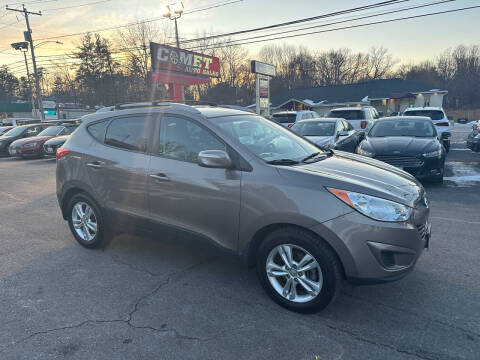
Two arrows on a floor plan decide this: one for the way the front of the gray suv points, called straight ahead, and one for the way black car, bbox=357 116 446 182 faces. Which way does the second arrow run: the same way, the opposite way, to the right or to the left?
to the right

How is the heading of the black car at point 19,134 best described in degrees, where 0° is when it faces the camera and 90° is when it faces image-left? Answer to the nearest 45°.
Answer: approximately 45°

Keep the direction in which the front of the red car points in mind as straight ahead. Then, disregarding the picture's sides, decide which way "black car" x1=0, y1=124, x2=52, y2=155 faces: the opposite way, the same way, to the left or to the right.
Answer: the same way

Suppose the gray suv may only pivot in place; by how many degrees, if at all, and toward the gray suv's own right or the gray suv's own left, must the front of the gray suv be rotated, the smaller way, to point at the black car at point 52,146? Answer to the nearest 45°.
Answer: approximately 180°

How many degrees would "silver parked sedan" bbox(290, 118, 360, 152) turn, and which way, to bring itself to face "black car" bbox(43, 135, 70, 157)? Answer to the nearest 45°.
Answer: approximately 45° to its right

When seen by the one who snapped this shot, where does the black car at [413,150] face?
facing the viewer

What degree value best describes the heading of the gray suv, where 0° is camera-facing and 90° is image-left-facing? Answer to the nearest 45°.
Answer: approximately 315°

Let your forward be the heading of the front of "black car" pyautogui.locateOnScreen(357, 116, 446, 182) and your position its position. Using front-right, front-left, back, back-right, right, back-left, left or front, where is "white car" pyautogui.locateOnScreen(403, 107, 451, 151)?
back

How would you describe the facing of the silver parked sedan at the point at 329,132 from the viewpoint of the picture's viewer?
facing the viewer and to the left of the viewer

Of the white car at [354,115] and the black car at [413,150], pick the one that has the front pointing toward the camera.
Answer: the black car

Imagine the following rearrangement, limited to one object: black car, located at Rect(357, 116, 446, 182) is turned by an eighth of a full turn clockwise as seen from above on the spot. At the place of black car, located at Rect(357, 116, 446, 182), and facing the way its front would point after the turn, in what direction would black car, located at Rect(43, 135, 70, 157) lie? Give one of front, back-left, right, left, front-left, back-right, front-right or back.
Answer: front-right
